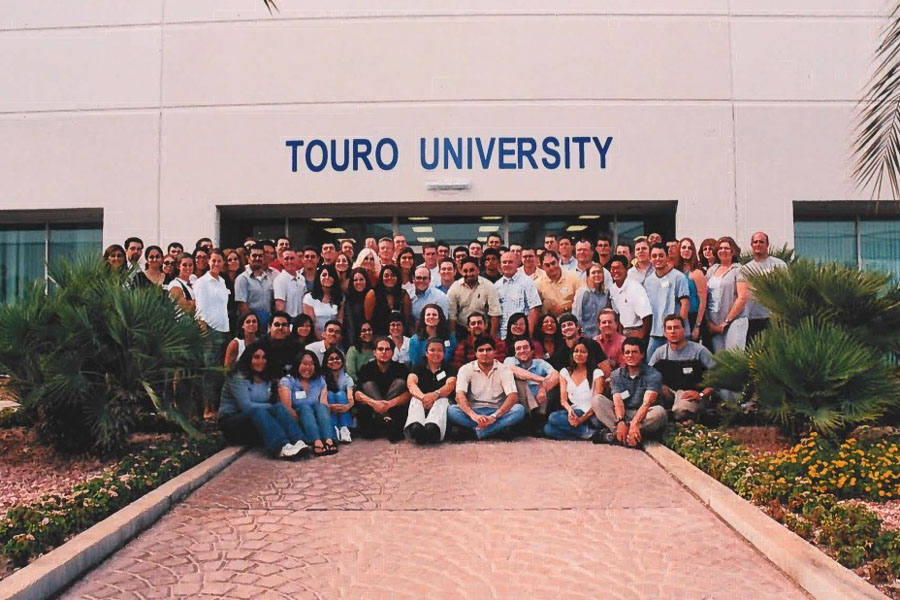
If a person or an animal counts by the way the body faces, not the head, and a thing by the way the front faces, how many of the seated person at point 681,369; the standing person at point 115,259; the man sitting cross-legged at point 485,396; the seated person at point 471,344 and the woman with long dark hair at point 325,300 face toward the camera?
5

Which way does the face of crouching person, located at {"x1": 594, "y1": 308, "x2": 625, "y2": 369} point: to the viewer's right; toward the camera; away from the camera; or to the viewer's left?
toward the camera

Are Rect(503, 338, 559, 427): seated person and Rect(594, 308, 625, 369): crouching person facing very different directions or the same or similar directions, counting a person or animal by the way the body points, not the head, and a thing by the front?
same or similar directions

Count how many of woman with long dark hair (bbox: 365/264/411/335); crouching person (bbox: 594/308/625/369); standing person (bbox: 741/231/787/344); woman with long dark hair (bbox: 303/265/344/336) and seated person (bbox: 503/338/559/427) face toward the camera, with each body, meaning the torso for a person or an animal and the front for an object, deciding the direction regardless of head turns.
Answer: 5

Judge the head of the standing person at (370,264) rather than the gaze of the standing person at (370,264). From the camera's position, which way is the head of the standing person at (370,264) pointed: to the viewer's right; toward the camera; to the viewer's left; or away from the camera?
toward the camera

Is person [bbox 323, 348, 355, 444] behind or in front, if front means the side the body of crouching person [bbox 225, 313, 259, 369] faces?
in front

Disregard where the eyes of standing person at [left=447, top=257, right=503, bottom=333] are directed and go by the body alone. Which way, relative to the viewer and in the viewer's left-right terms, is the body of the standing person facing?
facing the viewer

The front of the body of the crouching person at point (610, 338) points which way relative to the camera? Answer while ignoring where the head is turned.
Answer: toward the camera

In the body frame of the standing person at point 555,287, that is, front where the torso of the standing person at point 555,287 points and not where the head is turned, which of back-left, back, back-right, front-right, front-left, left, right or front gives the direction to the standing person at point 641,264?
left

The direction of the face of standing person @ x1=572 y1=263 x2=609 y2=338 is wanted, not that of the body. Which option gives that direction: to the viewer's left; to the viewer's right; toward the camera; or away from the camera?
toward the camera

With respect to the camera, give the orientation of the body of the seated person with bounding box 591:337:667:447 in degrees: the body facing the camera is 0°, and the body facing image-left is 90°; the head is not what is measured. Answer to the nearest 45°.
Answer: approximately 0°

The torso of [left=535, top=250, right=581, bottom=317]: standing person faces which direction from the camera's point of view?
toward the camera

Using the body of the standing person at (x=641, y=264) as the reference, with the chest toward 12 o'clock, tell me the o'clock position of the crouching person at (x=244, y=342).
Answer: the crouching person at (x=244, y=342) is roughly at 2 o'clock from the standing person at (x=641, y=264).

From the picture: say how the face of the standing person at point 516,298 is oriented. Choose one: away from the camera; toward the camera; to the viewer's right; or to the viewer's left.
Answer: toward the camera

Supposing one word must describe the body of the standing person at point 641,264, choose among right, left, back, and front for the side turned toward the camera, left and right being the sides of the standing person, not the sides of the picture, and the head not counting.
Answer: front

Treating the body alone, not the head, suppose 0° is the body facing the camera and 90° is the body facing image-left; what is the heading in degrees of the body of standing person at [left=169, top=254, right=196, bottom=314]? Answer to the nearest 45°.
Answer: approximately 315°

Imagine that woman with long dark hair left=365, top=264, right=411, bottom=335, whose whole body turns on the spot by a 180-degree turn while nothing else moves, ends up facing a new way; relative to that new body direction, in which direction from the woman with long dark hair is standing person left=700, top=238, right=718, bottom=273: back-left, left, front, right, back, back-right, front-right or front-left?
right
